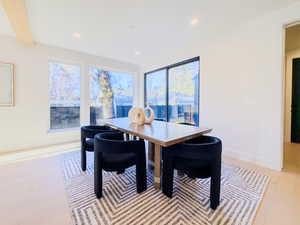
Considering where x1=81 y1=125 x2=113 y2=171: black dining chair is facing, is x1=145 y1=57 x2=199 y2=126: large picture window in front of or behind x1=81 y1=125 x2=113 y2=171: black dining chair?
in front

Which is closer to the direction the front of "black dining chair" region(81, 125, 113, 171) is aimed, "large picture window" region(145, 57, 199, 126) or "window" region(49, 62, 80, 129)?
the large picture window

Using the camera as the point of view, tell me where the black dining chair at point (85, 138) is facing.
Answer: facing away from the viewer and to the right of the viewer

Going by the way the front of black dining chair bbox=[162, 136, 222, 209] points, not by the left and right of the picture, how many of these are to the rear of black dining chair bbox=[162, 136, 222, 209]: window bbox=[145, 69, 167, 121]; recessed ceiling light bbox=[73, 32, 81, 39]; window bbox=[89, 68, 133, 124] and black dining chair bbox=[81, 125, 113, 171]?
0

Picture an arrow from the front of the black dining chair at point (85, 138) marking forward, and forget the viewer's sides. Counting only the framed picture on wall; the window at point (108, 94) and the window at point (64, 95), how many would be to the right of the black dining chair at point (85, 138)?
0

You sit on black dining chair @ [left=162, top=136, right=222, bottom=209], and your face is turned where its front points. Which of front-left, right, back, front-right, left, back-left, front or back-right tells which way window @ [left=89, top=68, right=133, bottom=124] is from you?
front

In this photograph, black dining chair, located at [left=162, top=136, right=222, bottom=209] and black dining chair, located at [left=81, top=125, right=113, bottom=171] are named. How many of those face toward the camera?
0

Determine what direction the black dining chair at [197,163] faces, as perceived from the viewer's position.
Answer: facing away from the viewer and to the left of the viewer

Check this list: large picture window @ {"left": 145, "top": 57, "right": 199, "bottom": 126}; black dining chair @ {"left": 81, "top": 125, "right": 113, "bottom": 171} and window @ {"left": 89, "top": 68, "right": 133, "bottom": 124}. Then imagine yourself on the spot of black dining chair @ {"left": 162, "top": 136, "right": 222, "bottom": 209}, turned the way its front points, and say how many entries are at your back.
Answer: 0

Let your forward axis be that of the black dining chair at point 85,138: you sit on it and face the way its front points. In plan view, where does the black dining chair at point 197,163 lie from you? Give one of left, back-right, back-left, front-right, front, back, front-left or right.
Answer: right

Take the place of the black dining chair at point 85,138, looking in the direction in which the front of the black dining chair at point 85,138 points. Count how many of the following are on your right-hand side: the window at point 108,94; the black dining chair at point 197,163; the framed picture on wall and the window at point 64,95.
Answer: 1
